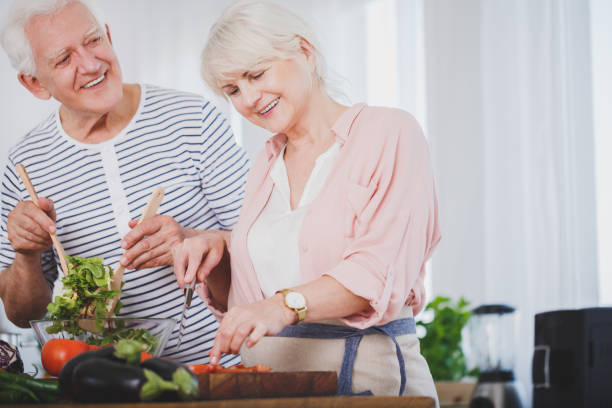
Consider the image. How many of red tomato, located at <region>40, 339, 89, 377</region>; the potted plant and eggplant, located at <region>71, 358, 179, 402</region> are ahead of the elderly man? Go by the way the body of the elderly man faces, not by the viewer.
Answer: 2

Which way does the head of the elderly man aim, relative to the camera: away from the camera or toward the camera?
toward the camera

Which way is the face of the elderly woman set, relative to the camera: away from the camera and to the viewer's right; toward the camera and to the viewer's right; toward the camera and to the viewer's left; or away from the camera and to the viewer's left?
toward the camera and to the viewer's left

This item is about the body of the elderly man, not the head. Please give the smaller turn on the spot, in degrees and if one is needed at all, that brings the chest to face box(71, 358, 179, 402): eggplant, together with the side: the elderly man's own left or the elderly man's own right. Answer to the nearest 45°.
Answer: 0° — they already face it

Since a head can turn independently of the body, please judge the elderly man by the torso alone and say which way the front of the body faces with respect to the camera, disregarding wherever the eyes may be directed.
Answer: toward the camera

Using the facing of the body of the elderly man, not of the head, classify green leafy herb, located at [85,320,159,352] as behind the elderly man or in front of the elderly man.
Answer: in front

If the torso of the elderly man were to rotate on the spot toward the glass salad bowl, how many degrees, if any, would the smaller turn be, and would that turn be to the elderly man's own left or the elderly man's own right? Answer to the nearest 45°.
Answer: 0° — they already face it

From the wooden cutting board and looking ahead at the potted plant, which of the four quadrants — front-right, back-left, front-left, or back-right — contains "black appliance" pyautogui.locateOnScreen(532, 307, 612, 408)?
front-right

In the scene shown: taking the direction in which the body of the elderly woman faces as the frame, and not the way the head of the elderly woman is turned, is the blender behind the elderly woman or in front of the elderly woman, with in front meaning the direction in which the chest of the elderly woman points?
behind
